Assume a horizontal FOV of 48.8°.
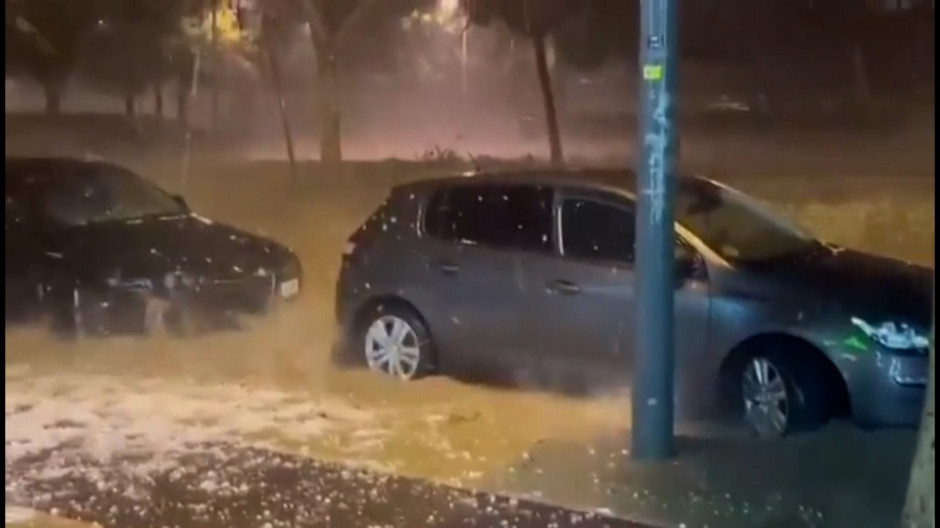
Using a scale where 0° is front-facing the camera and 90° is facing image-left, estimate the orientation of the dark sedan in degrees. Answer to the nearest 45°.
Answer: approximately 270°

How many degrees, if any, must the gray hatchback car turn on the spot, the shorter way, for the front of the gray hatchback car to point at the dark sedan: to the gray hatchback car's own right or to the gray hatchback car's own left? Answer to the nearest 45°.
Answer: approximately 135° to the gray hatchback car's own right

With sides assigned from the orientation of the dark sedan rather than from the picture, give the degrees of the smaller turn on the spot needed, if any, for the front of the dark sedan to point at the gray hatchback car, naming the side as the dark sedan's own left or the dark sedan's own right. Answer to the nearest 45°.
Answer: approximately 45° to the dark sedan's own right

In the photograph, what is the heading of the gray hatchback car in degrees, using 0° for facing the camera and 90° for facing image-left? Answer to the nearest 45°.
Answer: approximately 315°
